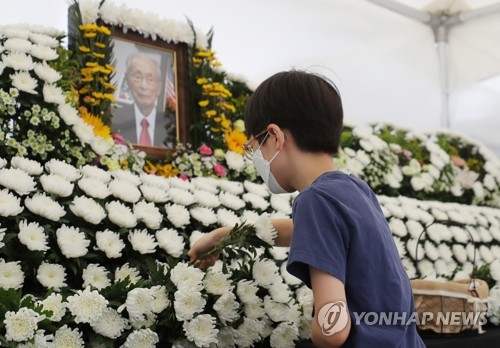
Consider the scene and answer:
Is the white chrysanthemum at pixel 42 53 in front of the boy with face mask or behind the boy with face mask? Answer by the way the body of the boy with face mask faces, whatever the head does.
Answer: in front

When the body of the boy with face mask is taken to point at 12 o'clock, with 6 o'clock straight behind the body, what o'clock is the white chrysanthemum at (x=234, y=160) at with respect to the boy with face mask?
The white chrysanthemum is roughly at 1 o'clock from the boy with face mask.

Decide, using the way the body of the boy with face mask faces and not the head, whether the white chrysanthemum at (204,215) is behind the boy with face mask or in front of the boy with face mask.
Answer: in front

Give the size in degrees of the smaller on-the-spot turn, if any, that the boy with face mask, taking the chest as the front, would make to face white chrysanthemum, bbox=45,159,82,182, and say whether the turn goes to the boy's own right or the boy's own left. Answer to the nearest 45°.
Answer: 0° — they already face it

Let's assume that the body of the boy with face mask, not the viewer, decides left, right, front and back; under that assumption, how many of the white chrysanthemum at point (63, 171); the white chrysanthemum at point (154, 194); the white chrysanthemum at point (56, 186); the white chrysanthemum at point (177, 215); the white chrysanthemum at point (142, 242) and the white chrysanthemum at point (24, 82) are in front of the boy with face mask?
6

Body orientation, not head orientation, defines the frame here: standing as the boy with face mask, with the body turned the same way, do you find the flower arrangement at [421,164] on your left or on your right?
on your right

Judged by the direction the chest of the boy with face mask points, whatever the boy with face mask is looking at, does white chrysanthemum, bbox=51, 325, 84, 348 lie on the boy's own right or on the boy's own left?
on the boy's own left

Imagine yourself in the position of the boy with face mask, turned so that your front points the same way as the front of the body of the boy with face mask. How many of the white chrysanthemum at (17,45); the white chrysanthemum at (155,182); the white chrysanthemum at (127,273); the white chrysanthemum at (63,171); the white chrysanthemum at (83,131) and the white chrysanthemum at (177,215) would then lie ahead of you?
6

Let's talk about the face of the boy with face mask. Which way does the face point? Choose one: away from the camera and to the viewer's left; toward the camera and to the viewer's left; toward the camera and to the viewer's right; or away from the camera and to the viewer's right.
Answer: away from the camera and to the viewer's left

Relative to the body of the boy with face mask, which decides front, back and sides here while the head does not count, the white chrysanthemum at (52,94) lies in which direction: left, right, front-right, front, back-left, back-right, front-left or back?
front

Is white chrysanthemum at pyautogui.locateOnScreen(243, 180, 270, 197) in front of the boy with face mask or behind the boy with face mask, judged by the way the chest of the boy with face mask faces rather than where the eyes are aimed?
in front

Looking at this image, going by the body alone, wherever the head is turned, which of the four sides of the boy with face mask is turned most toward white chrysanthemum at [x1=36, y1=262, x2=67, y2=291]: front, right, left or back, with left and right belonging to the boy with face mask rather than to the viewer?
front

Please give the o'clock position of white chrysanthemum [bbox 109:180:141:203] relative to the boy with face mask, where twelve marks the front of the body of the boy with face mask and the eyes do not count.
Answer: The white chrysanthemum is roughly at 12 o'clock from the boy with face mask.

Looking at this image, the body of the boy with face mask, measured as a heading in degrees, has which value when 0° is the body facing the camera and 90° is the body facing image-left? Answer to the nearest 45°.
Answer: approximately 135°
